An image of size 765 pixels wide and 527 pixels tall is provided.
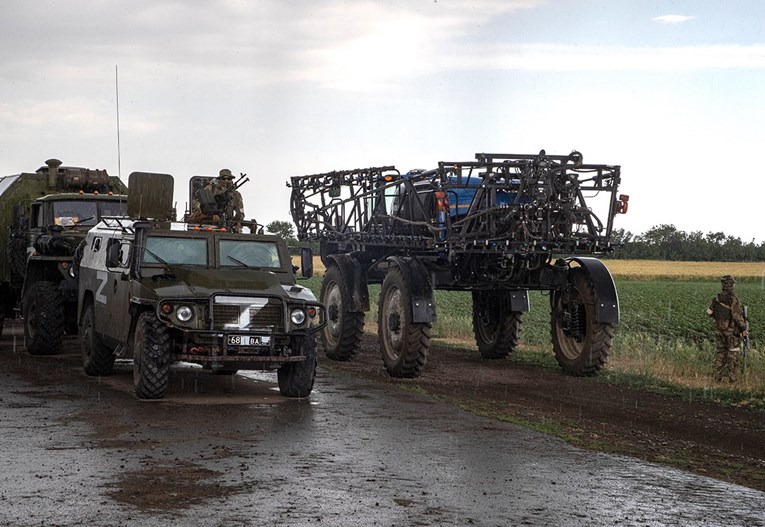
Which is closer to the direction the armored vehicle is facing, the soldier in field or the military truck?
the soldier in field

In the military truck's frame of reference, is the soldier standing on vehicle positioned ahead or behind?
ahead

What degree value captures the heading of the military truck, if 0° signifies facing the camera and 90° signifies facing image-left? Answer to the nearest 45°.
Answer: approximately 315°

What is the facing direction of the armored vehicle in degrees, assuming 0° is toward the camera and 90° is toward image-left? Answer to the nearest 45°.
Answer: approximately 315°

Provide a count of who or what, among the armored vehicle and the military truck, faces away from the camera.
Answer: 0

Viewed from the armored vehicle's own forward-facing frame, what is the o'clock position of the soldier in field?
The soldier in field is roughly at 10 o'clock from the armored vehicle.

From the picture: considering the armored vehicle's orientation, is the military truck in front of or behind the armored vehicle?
behind
